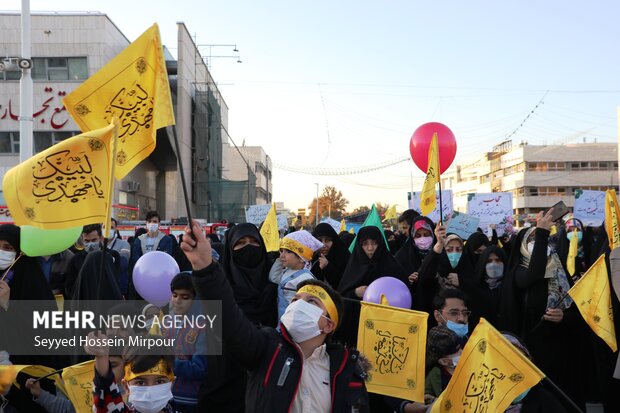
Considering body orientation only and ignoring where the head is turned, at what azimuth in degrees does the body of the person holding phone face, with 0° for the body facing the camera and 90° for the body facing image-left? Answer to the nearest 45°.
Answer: approximately 315°

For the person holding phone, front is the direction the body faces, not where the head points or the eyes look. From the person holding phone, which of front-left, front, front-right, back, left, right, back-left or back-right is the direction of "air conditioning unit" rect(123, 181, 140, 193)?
back

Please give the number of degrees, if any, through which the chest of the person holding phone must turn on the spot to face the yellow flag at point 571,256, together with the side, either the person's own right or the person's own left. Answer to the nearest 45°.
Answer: approximately 135° to the person's own left

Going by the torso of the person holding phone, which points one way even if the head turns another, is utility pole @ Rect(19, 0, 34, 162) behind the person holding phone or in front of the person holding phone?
behind
